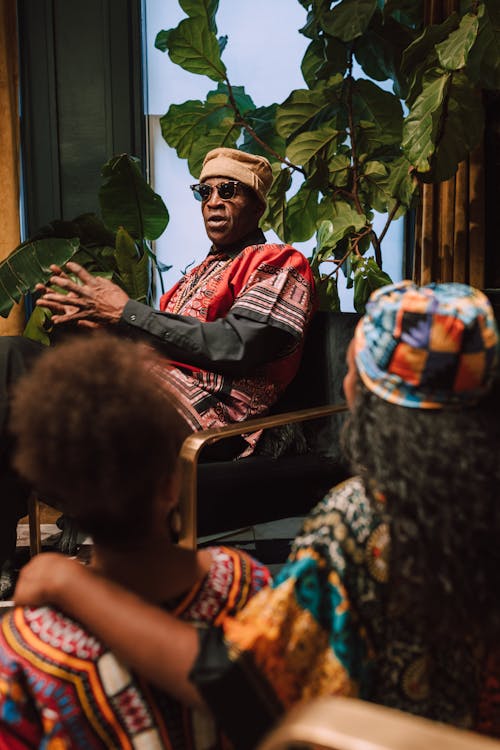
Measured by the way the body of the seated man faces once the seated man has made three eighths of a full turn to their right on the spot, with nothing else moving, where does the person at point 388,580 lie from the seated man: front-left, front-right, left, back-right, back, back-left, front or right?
back

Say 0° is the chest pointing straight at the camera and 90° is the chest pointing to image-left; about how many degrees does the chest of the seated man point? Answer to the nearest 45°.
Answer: approximately 45°

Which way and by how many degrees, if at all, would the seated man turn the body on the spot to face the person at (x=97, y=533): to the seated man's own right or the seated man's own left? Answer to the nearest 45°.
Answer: approximately 45° to the seated man's own left

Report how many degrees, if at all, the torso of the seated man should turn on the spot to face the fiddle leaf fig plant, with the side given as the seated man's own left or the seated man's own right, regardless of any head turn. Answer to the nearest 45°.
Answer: approximately 180°

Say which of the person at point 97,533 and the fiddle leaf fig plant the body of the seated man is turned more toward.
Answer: the person

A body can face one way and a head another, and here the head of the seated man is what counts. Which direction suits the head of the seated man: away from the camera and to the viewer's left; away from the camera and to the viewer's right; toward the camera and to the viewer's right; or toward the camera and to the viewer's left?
toward the camera and to the viewer's left
